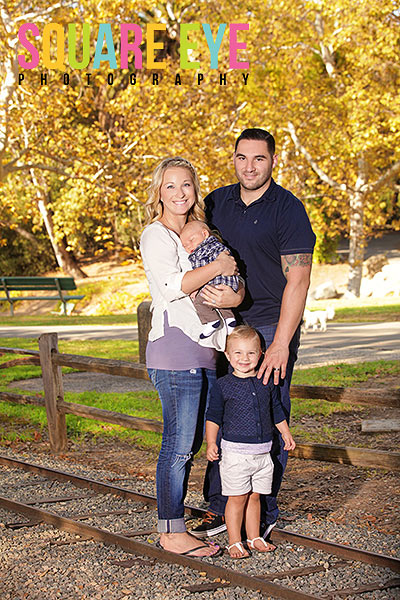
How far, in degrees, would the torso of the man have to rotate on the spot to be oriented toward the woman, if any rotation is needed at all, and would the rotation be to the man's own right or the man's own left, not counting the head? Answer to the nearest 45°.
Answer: approximately 45° to the man's own right

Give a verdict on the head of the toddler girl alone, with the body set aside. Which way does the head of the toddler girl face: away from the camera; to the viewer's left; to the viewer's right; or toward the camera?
toward the camera

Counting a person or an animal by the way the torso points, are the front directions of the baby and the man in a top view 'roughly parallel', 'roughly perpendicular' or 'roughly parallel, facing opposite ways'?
roughly parallel

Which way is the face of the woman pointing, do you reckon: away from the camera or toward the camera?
toward the camera

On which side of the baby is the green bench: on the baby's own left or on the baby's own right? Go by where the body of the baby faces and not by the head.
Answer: on the baby's own right

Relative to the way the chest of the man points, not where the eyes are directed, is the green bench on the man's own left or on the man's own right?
on the man's own right

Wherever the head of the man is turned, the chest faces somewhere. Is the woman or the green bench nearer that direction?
the woman

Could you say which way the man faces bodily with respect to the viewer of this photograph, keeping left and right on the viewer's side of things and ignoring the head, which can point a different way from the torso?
facing the viewer and to the left of the viewer
